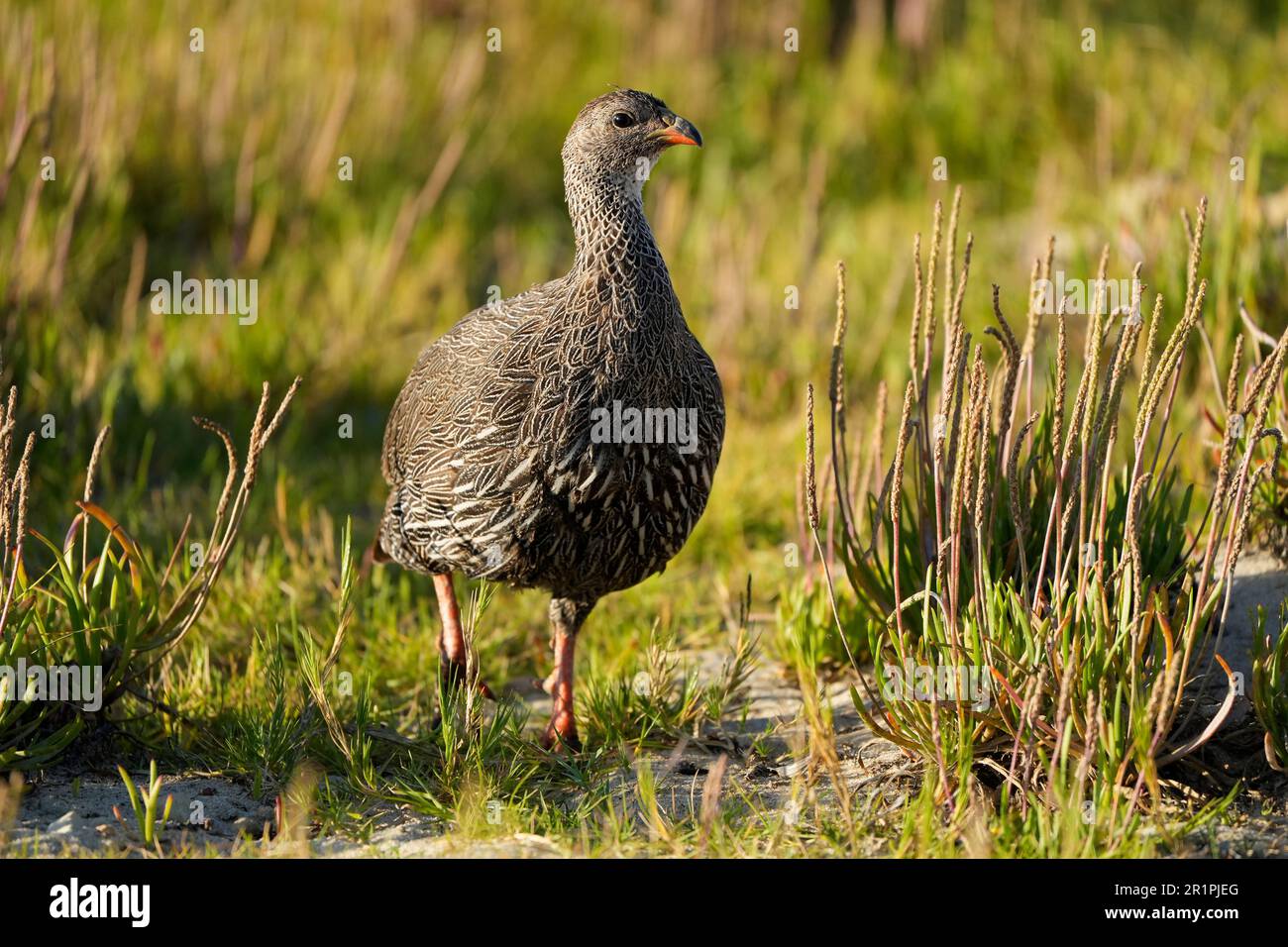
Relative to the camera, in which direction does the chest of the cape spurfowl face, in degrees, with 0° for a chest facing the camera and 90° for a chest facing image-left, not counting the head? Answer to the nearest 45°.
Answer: approximately 315°
